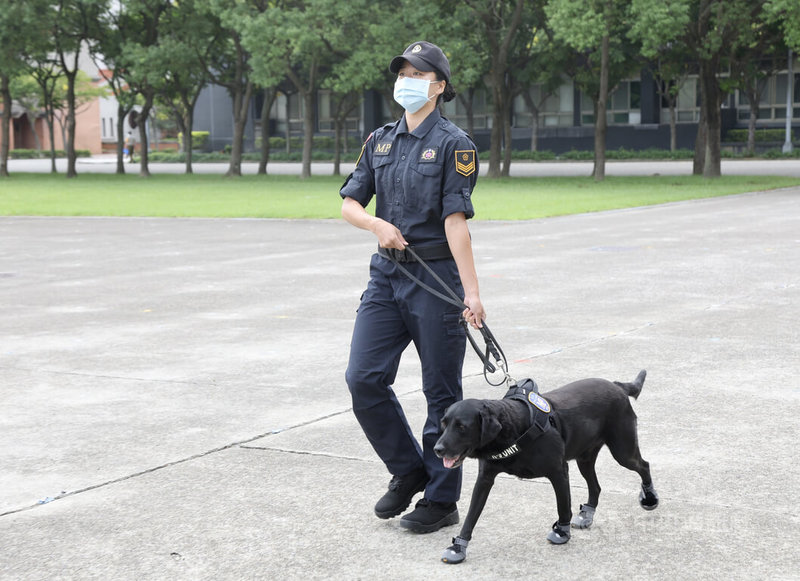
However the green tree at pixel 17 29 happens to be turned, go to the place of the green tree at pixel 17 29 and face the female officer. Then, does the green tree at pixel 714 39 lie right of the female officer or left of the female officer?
left

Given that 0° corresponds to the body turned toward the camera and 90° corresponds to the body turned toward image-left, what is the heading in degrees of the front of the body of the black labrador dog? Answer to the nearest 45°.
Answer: approximately 45°

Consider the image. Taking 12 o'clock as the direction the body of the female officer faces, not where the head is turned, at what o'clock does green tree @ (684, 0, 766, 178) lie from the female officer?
The green tree is roughly at 5 o'clock from the female officer.

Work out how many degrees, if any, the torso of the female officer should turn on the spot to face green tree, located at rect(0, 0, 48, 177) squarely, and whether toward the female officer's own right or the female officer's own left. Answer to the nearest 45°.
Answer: approximately 135° to the female officer's own right

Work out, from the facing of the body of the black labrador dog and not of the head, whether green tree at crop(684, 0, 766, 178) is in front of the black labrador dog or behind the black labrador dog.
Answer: behind

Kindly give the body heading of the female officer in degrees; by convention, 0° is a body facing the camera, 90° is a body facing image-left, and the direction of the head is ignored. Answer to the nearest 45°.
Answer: approximately 45°

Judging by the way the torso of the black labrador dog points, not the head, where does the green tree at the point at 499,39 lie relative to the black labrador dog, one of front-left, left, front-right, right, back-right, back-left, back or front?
back-right

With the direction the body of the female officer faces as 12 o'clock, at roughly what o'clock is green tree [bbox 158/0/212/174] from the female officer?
The green tree is roughly at 4 o'clock from the female officer.

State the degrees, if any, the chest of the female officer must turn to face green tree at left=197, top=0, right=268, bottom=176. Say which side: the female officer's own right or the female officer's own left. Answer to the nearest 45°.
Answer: approximately 135° to the female officer's own right

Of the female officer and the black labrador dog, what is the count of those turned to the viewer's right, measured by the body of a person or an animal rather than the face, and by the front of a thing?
0
